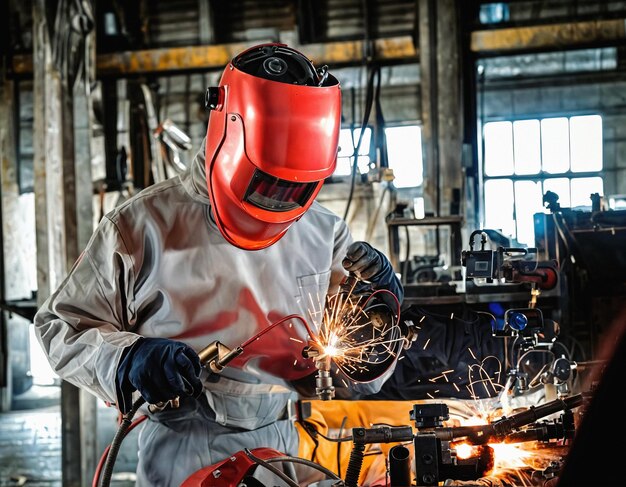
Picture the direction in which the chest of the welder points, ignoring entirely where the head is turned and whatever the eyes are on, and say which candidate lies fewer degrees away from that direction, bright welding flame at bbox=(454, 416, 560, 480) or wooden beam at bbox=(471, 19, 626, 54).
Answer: the bright welding flame

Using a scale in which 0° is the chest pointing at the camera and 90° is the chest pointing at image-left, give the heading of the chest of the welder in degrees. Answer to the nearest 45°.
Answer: approximately 315°

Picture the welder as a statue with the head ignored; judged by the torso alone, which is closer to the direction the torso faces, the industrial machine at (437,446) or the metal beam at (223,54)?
the industrial machine

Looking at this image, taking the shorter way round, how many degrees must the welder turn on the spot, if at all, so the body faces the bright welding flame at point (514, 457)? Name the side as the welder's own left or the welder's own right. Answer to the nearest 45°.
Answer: approximately 45° to the welder's own left

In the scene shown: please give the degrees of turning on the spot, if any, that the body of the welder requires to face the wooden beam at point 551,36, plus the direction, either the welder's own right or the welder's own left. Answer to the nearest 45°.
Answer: approximately 90° to the welder's own left
